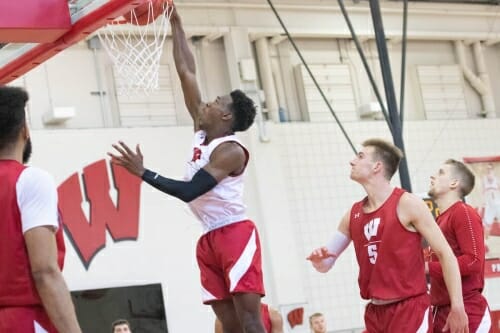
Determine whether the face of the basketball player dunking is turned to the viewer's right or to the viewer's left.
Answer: to the viewer's left

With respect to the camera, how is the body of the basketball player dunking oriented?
to the viewer's left
